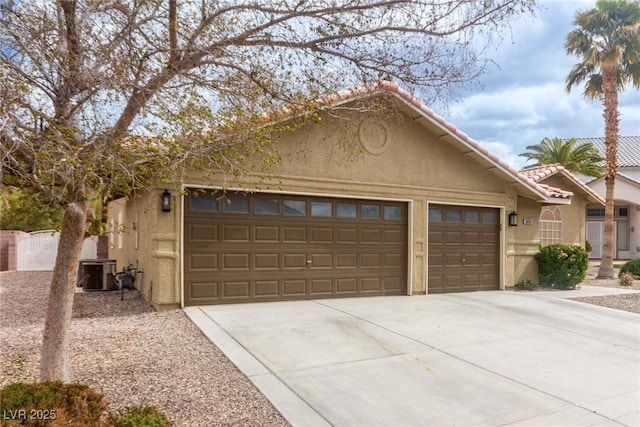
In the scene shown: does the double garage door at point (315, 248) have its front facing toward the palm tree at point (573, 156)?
no

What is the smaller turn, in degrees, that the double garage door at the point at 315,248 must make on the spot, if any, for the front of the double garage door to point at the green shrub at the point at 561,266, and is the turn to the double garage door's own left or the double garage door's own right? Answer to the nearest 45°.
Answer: approximately 90° to the double garage door's own left

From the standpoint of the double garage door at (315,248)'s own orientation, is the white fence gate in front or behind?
behind

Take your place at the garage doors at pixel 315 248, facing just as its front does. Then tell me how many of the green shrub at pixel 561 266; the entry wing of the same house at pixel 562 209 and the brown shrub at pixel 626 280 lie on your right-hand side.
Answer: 0

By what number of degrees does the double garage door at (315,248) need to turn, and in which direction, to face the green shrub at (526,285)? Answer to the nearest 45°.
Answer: approximately 90° to its left

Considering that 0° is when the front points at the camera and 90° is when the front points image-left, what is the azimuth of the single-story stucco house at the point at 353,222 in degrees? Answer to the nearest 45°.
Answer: approximately 315°

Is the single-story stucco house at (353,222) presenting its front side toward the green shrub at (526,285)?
no

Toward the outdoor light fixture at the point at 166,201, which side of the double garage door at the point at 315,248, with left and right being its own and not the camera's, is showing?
right

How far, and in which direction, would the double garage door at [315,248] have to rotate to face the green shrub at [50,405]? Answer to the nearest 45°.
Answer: approximately 45° to its right

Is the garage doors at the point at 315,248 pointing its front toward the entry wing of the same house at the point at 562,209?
no

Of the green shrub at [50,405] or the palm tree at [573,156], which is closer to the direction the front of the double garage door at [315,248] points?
the green shrub

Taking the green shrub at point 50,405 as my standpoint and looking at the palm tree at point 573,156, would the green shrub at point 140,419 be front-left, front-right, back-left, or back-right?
front-right
